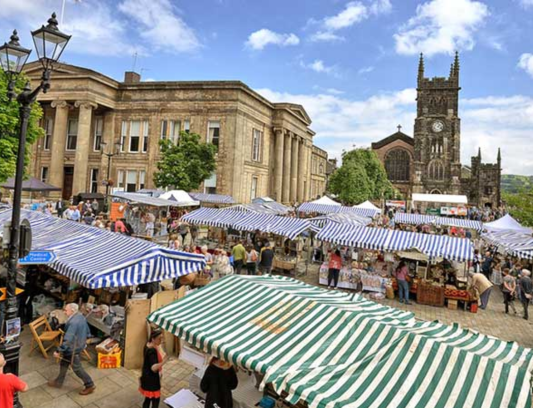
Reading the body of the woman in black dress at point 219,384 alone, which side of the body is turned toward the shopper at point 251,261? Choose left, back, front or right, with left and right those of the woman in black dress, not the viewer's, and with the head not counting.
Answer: front

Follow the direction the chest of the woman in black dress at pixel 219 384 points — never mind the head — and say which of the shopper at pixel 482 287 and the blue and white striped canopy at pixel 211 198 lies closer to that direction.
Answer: the blue and white striped canopy

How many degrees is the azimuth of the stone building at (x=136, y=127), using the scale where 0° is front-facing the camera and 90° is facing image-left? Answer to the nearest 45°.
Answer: approximately 0°

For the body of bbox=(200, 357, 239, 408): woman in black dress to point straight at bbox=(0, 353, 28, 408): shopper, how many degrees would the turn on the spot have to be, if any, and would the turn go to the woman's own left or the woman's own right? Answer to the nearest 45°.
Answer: approximately 90° to the woman's own left

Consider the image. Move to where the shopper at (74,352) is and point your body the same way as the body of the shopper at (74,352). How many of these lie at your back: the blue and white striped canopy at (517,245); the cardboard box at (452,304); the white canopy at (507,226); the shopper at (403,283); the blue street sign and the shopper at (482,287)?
5

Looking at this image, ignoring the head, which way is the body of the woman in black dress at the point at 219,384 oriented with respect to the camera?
away from the camera

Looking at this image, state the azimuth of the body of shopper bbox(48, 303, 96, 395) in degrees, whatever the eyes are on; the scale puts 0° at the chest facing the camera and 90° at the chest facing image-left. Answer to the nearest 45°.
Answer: approximately 90°

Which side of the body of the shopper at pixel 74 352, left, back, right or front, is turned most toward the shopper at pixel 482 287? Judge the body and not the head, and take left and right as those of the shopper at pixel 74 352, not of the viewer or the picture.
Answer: back

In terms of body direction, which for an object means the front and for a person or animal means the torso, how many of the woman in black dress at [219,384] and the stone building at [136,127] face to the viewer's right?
0

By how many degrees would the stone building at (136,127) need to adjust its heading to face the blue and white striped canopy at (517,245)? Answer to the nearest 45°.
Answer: approximately 45° to its left
